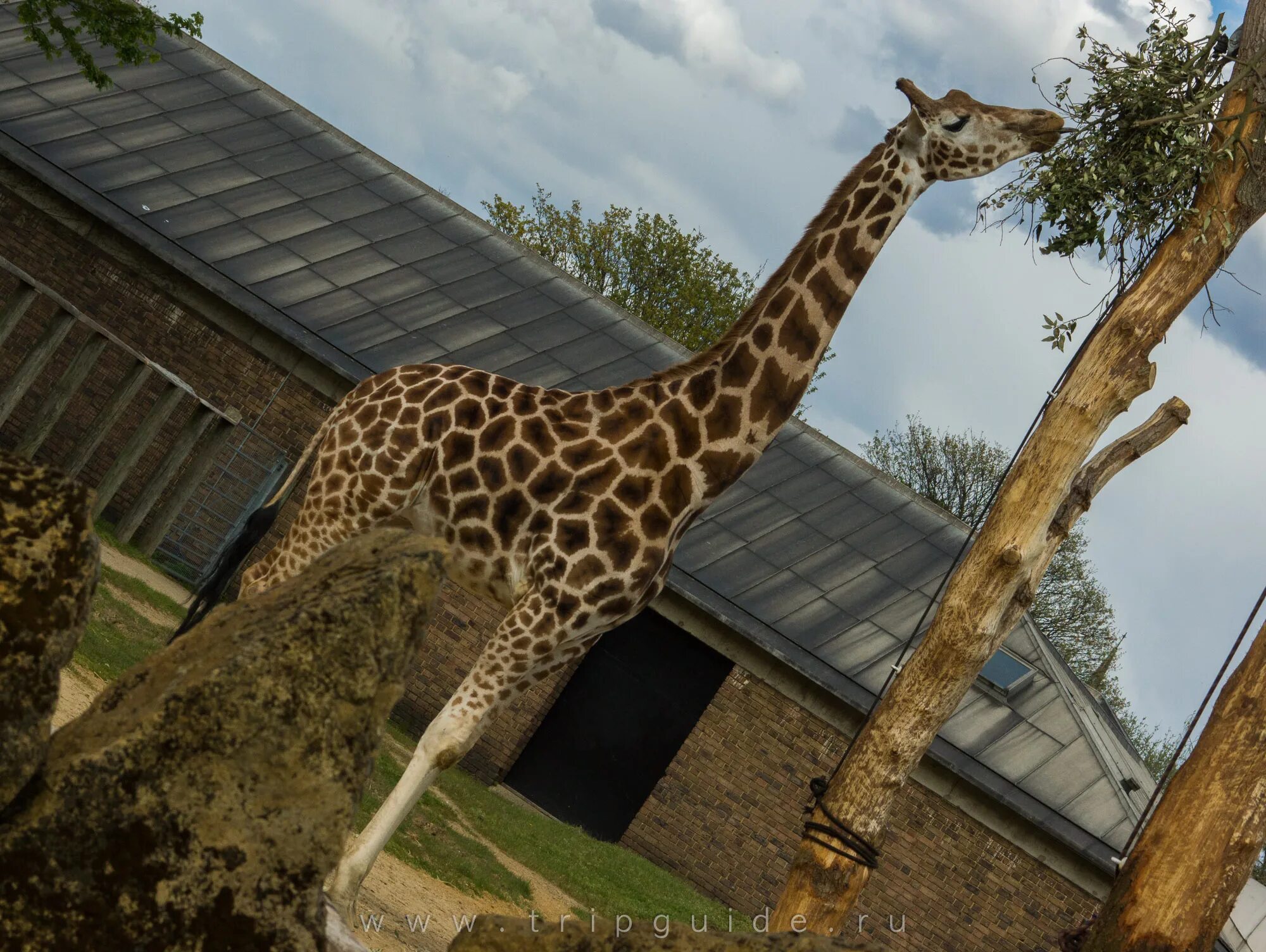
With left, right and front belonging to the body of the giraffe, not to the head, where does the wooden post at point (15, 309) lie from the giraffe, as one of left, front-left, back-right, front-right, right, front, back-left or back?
back-left

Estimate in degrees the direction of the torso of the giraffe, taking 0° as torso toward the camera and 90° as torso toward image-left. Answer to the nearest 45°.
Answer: approximately 270°

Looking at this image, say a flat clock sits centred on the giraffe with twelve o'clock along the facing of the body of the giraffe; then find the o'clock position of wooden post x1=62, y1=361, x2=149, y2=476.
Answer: The wooden post is roughly at 8 o'clock from the giraffe.

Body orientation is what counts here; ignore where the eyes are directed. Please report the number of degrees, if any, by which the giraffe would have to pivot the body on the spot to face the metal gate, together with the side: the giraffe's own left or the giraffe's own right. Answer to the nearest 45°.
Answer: approximately 90° to the giraffe's own left

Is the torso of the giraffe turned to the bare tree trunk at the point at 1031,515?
yes

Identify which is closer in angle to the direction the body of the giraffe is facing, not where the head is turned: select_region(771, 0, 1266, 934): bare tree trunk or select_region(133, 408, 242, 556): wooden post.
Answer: the bare tree trunk

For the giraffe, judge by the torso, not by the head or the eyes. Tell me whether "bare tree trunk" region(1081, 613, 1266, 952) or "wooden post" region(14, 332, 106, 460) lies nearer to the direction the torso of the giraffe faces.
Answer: the bare tree trunk

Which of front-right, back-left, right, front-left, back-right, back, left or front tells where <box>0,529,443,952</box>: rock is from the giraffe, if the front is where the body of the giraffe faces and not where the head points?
right

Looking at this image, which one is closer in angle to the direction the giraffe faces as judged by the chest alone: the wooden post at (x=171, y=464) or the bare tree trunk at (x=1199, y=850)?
the bare tree trunk
